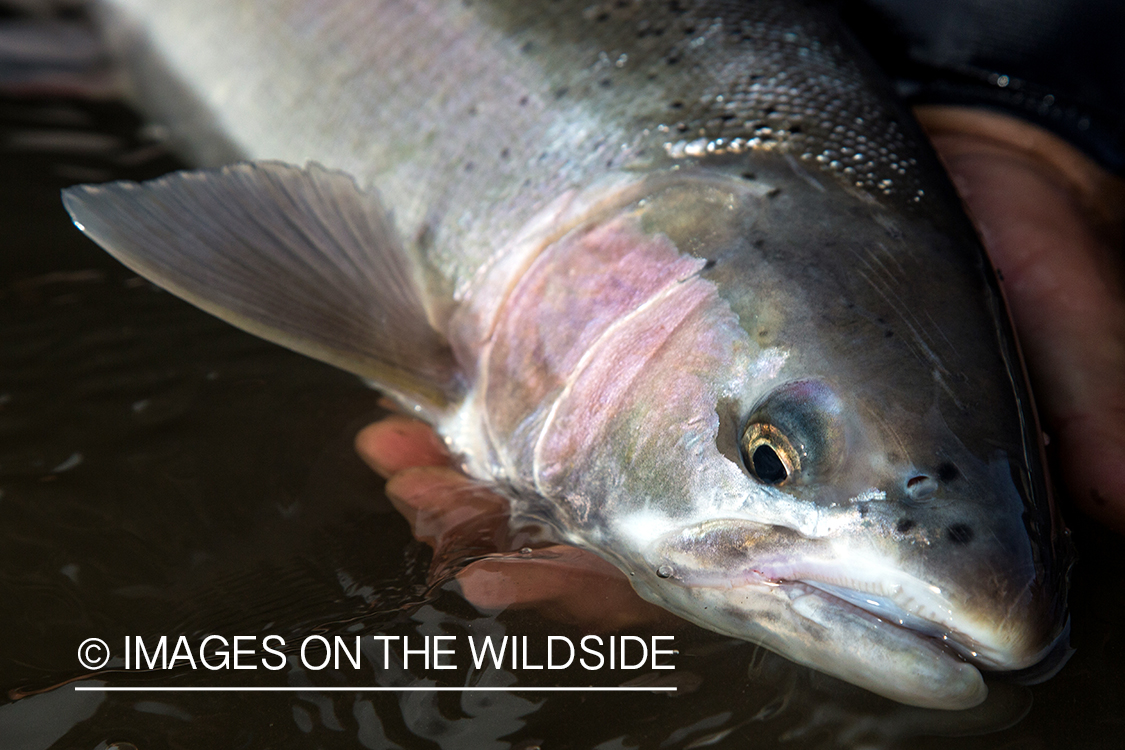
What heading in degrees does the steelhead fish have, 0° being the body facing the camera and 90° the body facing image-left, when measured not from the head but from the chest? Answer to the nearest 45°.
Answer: approximately 315°
